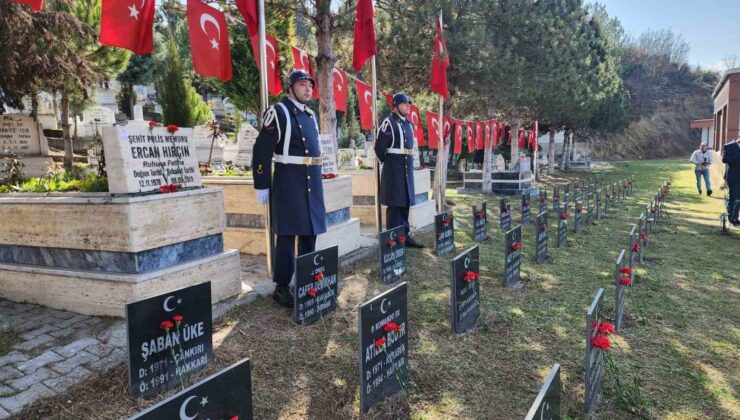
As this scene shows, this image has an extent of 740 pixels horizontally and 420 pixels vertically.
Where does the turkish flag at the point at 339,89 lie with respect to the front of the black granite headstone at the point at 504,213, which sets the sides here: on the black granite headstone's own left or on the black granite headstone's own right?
on the black granite headstone's own right

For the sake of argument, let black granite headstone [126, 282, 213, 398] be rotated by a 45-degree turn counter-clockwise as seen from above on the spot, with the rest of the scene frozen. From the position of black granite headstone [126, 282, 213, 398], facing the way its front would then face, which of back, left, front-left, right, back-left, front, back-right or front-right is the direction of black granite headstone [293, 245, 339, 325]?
front-left

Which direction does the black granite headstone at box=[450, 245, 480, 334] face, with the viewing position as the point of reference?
facing the viewer and to the right of the viewer

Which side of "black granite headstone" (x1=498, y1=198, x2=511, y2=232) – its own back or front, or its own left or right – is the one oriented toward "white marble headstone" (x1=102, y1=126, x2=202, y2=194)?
right

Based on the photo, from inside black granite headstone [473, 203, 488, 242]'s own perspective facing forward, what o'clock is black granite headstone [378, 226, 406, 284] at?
black granite headstone [378, 226, 406, 284] is roughly at 2 o'clock from black granite headstone [473, 203, 488, 242].

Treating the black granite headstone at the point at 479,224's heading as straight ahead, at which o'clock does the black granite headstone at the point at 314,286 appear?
the black granite headstone at the point at 314,286 is roughly at 2 o'clock from the black granite headstone at the point at 479,224.

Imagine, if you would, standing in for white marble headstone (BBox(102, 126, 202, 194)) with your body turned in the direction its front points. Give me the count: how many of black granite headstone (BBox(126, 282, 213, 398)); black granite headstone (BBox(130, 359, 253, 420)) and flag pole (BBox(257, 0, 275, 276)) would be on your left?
1

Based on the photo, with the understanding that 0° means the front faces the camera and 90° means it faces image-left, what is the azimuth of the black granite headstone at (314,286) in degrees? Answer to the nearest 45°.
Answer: approximately 315°

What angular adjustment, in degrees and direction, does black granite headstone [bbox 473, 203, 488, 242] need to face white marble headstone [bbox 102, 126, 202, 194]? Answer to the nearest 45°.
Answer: approximately 90° to its right

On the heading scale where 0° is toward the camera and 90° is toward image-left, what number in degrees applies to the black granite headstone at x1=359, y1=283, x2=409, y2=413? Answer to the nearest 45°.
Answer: approximately 315°
